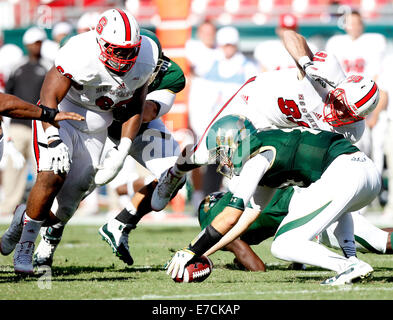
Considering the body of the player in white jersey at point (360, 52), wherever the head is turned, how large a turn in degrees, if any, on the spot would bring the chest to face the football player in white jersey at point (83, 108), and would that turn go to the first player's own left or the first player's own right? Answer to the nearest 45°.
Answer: approximately 45° to the first player's own right

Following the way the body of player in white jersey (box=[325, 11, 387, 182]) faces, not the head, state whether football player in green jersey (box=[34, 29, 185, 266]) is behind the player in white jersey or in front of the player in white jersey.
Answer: in front

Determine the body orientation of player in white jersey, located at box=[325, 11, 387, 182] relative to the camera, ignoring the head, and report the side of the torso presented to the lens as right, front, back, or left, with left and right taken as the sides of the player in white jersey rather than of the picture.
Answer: front

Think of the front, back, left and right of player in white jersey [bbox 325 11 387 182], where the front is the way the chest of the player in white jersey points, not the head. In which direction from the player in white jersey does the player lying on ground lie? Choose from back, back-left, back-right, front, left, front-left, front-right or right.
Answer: front

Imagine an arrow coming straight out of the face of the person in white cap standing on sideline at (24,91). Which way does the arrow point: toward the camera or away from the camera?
toward the camera

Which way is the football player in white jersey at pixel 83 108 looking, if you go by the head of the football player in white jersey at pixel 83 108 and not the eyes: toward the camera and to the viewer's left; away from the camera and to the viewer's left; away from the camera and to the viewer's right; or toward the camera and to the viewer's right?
toward the camera and to the viewer's right

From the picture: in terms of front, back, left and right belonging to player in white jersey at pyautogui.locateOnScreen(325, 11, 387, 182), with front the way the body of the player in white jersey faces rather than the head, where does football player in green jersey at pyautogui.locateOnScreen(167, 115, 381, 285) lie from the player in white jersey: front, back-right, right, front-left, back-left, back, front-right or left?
front

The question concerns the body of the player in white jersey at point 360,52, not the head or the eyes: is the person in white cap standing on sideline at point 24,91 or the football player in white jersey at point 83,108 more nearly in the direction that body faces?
the football player in white jersey

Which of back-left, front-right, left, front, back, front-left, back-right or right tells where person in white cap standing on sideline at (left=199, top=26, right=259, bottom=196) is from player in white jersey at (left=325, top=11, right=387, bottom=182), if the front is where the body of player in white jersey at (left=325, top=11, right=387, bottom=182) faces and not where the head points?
right

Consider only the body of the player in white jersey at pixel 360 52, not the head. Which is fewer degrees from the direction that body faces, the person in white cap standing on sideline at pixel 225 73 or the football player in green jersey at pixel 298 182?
the football player in green jersey

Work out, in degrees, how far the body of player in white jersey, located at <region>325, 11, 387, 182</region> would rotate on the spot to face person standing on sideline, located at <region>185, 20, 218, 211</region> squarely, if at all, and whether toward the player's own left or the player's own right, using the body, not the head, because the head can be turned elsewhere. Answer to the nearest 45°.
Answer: approximately 90° to the player's own right

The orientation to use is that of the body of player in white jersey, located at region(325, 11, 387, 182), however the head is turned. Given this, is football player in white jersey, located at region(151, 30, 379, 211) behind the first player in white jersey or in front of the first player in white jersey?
in front

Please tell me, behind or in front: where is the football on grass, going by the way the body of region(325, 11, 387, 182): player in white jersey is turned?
in front

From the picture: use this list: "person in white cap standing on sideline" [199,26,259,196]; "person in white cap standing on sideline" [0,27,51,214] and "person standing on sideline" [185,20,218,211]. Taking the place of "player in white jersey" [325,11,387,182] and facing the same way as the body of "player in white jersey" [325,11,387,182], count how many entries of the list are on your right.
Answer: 3
